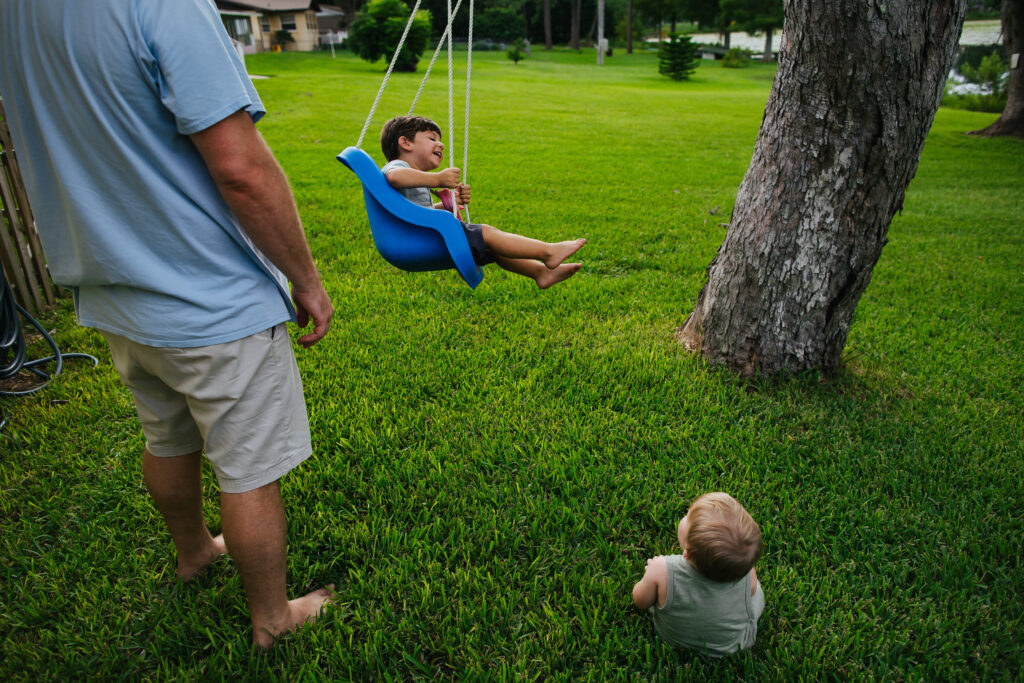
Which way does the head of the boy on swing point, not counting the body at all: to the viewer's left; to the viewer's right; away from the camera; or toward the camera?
to the viewer's right

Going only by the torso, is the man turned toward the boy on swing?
yes

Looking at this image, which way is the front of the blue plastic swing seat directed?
to the viewer's right

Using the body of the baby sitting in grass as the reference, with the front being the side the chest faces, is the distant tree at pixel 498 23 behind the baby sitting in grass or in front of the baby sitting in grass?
in front

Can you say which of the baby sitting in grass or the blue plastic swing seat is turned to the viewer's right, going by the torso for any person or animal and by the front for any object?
the blue plastic swing seat

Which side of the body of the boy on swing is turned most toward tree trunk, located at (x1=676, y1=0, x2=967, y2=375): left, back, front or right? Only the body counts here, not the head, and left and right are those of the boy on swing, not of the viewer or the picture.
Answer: front

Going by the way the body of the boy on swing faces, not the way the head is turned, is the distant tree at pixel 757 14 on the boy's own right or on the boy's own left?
on the boy's own left

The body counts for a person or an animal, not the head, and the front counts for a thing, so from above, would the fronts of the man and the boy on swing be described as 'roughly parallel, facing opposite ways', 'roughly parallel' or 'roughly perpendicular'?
roughly perpendicular

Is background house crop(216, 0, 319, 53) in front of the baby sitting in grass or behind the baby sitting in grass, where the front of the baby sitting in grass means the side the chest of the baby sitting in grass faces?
in front

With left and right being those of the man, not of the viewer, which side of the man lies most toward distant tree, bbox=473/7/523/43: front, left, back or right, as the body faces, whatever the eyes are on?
front

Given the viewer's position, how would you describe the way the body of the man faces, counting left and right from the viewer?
facing away from the viewer and to the right of the viewer

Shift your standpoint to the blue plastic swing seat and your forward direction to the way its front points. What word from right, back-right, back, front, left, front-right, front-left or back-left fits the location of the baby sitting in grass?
front-right

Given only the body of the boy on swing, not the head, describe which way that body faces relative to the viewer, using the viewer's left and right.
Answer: facing to the right of the viewer

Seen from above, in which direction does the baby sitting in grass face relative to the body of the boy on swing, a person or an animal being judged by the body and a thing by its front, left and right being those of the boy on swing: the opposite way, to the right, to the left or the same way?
to the left

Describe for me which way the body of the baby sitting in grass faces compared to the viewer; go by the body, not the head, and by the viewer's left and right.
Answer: facing away from the viewer

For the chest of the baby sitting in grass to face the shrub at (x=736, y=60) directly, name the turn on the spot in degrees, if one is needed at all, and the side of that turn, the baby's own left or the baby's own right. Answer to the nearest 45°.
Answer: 0° — they already face it
